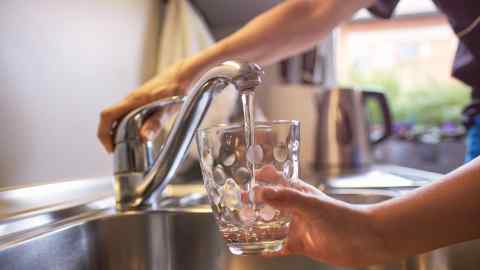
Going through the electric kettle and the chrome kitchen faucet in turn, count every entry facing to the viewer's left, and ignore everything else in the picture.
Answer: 1

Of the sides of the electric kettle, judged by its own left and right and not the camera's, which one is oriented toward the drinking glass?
left

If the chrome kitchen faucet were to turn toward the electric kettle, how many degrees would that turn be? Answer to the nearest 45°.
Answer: approximately 45° to its left

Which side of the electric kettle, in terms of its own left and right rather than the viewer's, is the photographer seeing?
left

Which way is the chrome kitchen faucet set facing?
to the viewer's right

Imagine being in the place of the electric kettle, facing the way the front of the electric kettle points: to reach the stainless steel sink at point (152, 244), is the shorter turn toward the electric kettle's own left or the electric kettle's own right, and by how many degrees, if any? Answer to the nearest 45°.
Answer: approximately 90° to the electric kettle's own left
